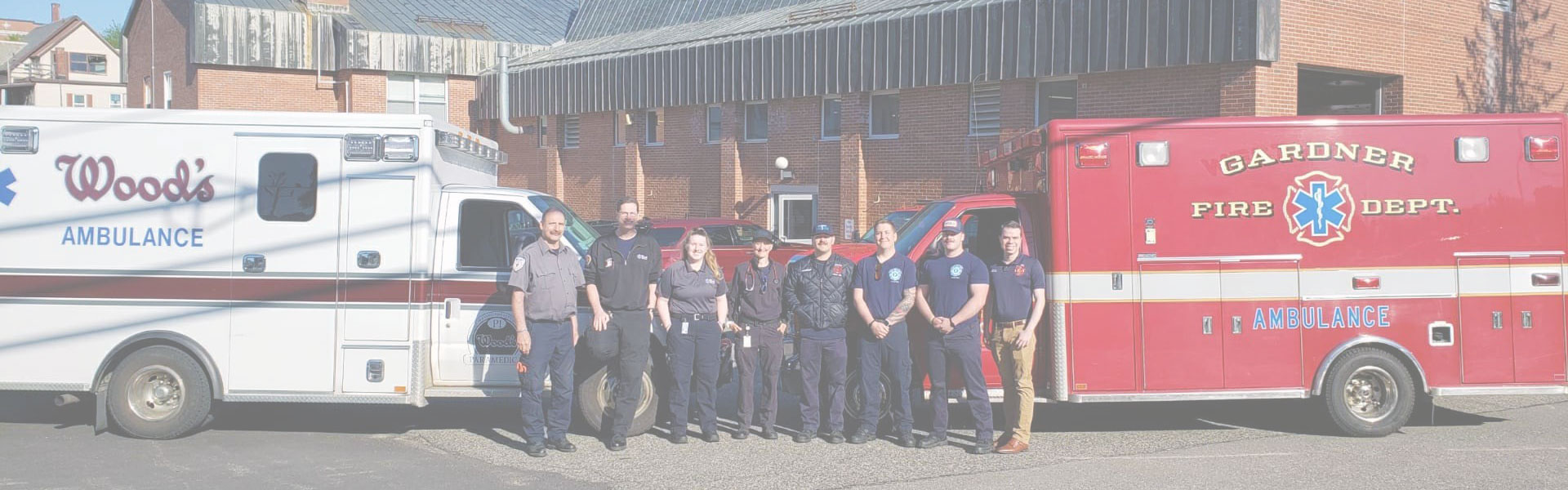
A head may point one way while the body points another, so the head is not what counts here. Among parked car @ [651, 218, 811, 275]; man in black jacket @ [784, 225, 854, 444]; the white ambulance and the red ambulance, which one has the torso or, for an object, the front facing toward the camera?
the man in black jacket

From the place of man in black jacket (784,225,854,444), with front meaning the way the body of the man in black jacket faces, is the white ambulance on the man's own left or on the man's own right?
on the man's own right

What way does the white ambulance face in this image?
to the viewer's right

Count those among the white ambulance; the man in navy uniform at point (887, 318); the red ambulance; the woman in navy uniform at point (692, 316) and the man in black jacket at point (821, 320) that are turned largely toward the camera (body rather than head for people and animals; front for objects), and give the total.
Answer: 3

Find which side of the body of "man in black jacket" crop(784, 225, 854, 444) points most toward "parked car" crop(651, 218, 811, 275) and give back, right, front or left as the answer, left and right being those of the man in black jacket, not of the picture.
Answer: back

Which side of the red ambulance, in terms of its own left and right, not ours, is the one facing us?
left
